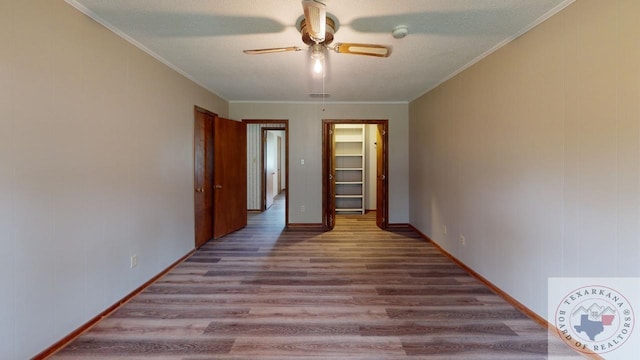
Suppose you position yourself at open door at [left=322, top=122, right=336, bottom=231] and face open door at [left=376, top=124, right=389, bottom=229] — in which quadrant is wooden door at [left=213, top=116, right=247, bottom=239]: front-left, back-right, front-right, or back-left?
back-right

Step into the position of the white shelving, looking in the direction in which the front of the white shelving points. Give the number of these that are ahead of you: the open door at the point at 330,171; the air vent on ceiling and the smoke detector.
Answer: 3

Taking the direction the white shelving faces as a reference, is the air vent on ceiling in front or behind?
in front

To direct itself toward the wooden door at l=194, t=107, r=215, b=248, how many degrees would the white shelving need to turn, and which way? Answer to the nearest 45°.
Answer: approximately 45° to its right

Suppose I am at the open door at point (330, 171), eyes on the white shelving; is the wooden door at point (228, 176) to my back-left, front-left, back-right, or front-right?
back-left

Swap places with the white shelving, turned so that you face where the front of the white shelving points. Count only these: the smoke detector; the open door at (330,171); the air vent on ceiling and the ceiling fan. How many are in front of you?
4

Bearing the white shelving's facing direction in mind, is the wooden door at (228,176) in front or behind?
in front

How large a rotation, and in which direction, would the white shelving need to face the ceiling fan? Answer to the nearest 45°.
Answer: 0° — it already faces it

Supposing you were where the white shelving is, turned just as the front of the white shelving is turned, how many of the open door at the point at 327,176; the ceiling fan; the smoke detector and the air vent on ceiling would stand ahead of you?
4

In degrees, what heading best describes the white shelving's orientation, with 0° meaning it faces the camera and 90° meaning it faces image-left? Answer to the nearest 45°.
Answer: approximately 0°

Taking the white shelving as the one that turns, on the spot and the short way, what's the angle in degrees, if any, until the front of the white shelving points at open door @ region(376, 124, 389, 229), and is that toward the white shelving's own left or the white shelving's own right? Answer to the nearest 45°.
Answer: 0° — it already faces it

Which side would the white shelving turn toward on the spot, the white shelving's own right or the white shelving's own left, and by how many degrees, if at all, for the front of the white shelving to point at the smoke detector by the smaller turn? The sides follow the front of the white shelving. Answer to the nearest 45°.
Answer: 0° — it already faces it
